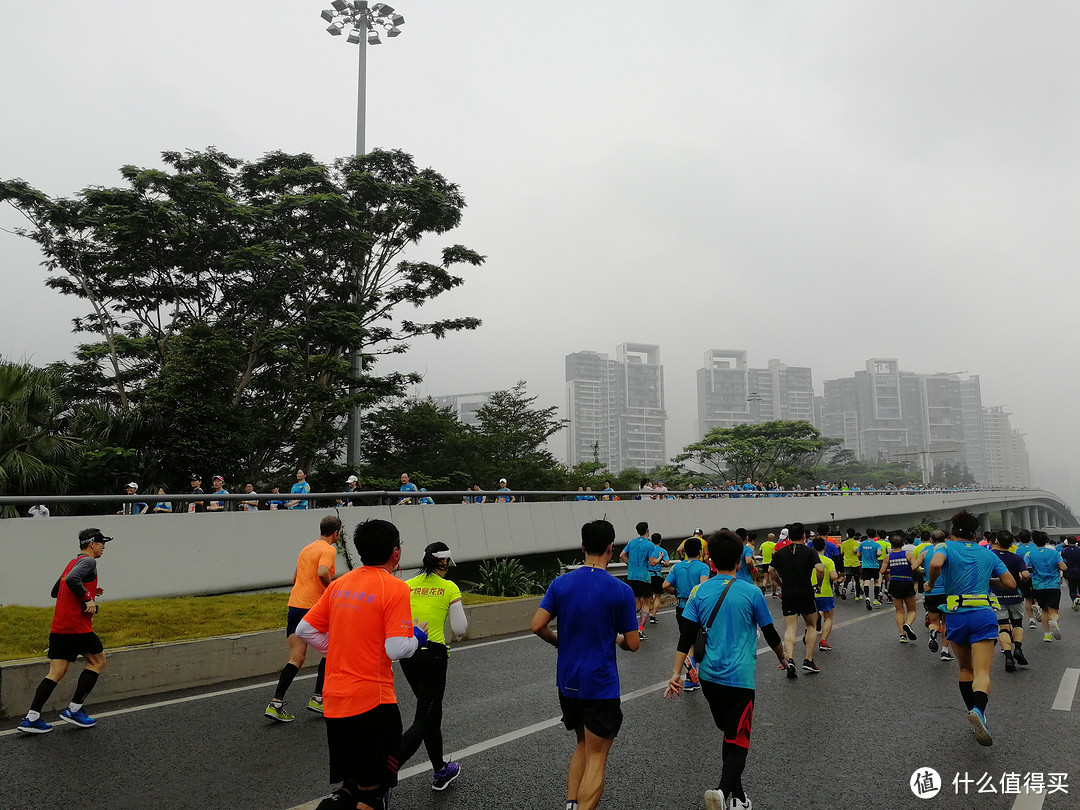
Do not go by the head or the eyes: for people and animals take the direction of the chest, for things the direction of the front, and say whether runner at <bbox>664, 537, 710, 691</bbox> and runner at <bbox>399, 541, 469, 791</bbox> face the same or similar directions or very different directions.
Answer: same or similar directions

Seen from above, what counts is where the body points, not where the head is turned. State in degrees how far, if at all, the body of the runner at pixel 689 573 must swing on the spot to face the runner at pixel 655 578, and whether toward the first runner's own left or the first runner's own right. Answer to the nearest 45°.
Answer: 0° — they already face them

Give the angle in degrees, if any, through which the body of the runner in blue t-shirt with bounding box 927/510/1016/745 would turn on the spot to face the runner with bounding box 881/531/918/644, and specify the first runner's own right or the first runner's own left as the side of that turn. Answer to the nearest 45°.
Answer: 0° — they already face them

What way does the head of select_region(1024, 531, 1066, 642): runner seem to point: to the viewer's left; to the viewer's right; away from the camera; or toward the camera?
away from the camera

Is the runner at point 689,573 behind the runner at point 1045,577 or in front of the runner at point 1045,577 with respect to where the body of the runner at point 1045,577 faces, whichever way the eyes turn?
behind

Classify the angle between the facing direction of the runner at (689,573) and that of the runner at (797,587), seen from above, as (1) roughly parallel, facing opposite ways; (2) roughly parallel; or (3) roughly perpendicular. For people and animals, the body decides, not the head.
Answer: roughly parallel

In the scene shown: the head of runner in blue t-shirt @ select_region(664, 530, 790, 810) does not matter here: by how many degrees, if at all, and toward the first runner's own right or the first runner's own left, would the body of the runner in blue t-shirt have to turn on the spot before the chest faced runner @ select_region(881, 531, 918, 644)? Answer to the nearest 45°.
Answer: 0° — they already face them

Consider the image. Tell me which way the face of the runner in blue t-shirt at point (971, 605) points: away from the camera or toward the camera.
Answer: away from the camera

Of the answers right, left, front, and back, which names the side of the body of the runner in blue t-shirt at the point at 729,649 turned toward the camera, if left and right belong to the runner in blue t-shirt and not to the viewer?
back

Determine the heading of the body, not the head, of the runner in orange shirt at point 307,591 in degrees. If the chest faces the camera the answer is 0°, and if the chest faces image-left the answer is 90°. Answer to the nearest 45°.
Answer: approximately 225°

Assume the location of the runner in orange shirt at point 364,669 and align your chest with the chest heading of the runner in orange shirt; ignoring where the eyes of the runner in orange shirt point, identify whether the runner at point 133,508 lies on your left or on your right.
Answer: on your left

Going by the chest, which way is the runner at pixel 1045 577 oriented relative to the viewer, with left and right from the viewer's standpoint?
facing away from the viewer

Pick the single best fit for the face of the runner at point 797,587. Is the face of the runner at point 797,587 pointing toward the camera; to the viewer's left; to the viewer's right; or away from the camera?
away from the camera

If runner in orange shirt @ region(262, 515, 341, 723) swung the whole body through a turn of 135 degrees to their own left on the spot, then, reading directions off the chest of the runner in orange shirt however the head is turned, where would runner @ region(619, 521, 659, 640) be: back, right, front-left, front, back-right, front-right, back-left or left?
back-right

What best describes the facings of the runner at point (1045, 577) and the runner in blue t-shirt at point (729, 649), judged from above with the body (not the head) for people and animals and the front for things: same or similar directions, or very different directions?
same or similar directions

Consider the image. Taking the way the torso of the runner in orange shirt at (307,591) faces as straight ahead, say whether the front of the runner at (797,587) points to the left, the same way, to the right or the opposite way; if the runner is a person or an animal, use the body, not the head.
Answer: the same way

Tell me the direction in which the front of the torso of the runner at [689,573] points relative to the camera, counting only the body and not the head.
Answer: away from the camera

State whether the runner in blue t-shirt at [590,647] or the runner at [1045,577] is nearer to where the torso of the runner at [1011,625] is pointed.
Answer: the runner

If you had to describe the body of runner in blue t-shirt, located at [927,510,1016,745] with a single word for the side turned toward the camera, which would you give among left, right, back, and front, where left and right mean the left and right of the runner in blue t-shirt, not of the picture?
back
